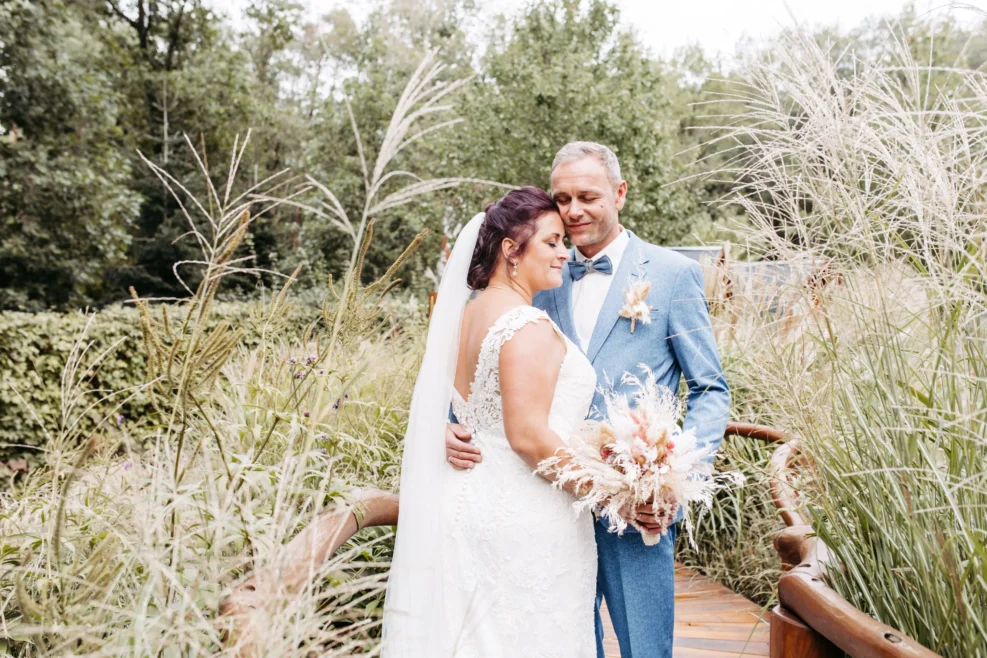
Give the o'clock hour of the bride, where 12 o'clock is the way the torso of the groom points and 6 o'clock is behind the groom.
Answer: The bride is roughly at 12 o'clock from the groom.

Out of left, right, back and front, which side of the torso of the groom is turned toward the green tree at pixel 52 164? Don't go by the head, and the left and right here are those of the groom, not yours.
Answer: right

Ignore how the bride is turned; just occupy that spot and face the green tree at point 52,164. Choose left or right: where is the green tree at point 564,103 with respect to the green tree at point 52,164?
right

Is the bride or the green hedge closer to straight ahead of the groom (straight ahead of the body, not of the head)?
the bride

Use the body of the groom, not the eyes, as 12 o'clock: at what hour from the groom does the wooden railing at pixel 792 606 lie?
The wooden railing is roughly at 10 o'clock from the groom.

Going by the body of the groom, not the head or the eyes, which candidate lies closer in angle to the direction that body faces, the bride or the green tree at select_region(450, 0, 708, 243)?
the bride

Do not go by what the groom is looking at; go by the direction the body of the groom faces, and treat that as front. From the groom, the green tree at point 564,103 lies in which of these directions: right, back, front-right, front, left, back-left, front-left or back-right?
back-right

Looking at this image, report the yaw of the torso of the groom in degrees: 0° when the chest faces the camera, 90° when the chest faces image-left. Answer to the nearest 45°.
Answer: approximately 45°

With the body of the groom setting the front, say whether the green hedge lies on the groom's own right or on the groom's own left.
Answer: on the groom's own right
